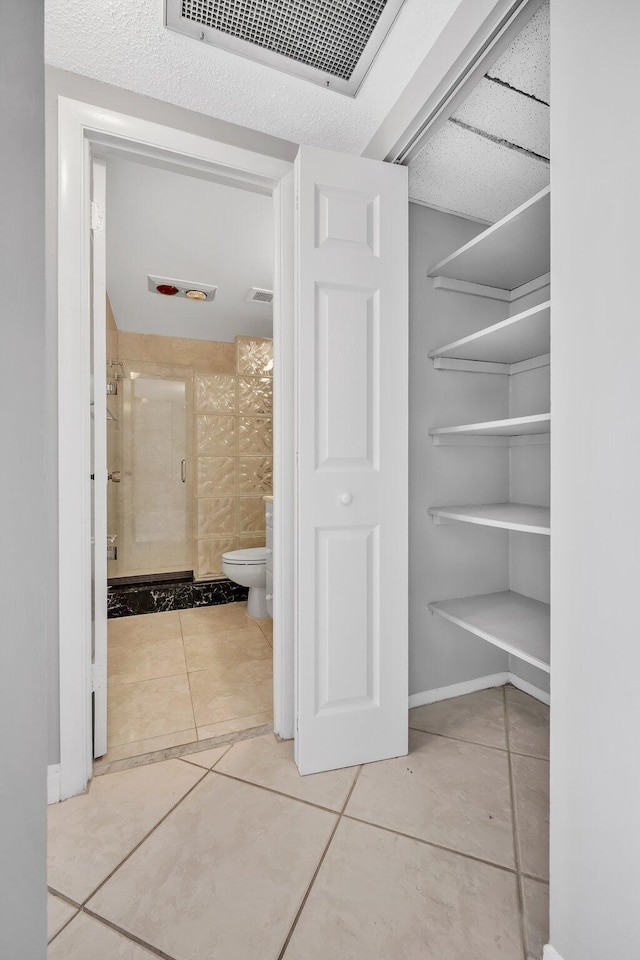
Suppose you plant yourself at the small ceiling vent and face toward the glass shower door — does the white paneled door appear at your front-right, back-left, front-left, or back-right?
back-left

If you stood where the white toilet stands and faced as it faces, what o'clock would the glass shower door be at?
The glass shower door is roughly at 2 o'clock from the white toilet.

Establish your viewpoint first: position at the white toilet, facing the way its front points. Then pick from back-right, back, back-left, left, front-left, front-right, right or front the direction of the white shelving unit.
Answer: back-left

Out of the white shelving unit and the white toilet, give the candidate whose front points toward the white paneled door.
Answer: the white shelving unit

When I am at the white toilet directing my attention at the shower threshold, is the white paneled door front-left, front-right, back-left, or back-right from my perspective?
back-left

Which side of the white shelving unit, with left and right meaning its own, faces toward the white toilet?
right

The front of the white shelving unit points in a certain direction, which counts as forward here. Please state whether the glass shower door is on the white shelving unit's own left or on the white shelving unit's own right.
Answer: on the white shelving unit's own right

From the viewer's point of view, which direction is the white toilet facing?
to the viewer's left

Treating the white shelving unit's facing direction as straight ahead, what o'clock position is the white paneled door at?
The white paneled door is roughly at 12 o'clock from the white shelving unit.

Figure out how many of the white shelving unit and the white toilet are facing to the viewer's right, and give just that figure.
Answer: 0

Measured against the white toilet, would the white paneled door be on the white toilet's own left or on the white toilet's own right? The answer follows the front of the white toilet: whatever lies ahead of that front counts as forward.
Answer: on the white toilet's own left
